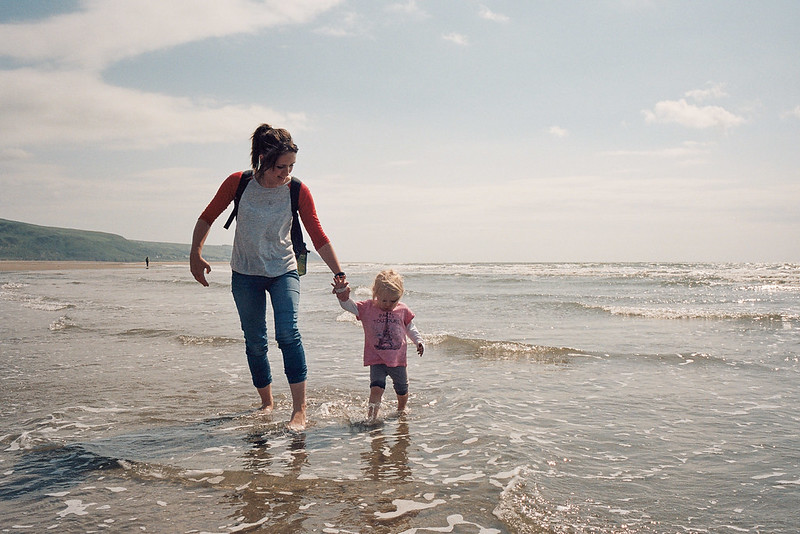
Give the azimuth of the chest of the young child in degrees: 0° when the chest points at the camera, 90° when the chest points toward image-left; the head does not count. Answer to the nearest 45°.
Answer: approximately 0°

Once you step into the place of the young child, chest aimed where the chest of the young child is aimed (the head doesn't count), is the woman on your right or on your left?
on your right

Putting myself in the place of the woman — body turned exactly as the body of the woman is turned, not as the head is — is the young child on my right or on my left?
on my left

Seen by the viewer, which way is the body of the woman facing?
toward the camera

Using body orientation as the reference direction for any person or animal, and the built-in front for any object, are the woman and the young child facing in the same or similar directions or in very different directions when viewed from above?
same or similar directions

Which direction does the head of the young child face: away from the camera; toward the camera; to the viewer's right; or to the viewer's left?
toward the camera

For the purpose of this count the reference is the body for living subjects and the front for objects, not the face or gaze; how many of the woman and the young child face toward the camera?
2

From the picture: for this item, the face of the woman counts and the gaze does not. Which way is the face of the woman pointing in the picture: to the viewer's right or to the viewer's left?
to the viewer's right
